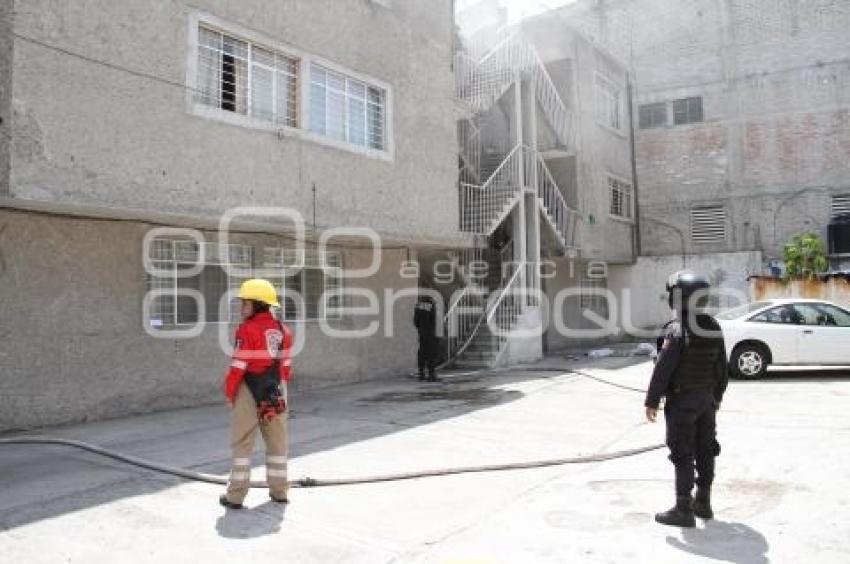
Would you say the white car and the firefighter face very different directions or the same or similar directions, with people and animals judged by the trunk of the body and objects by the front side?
very different directions

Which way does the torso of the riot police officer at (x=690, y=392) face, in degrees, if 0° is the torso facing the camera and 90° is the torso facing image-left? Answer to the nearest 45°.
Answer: approximately 135°

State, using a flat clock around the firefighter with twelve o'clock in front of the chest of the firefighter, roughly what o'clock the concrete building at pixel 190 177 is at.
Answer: The concrete building is roughly at 1 o'clock from the firefighter.
